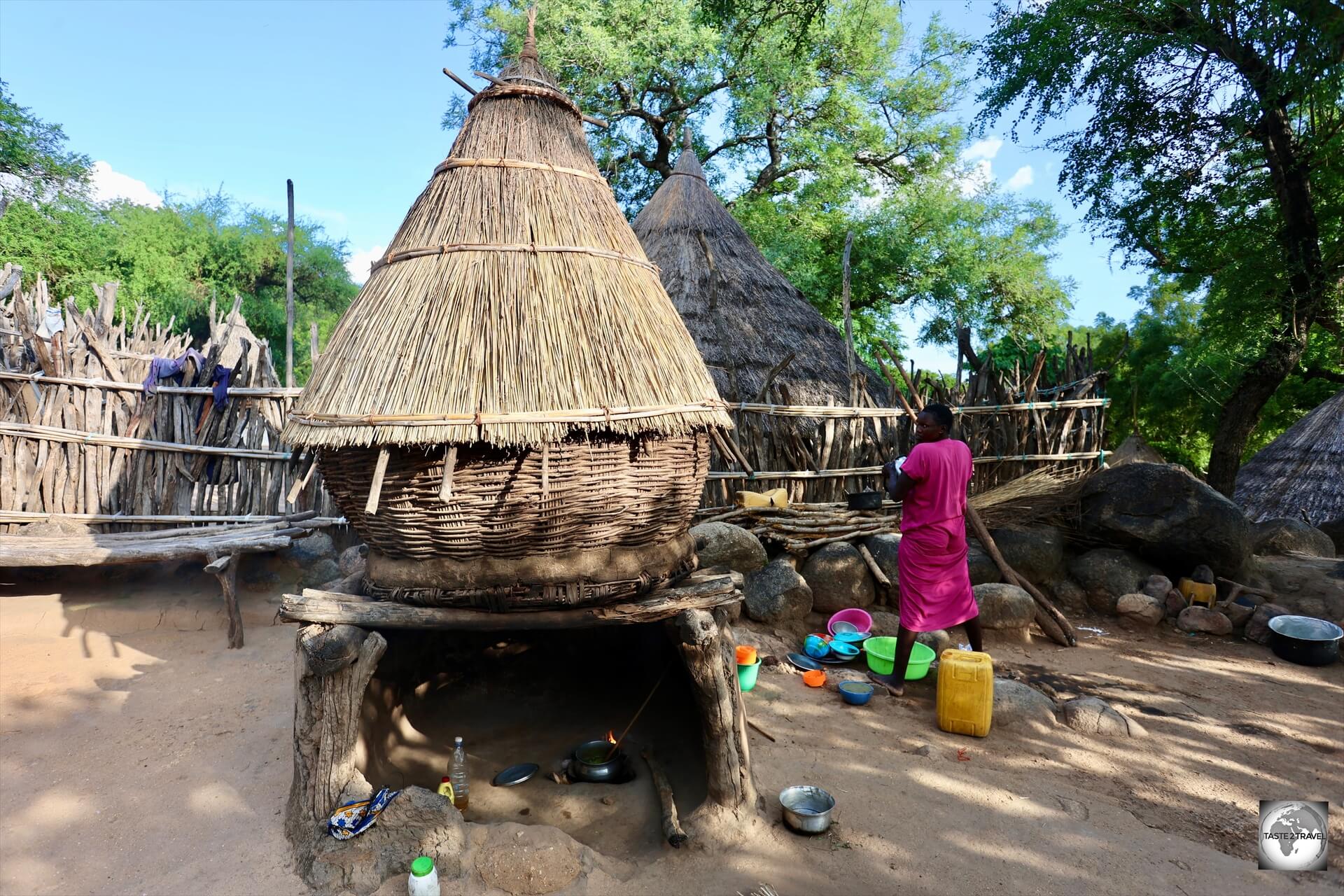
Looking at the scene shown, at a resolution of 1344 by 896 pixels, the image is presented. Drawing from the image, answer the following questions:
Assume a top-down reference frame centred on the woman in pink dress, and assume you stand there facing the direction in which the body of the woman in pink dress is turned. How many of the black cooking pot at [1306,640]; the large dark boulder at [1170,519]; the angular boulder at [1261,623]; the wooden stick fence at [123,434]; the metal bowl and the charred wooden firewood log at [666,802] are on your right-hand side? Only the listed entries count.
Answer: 3

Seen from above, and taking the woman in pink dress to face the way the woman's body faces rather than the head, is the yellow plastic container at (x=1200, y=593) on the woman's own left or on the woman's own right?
on the woman's own right

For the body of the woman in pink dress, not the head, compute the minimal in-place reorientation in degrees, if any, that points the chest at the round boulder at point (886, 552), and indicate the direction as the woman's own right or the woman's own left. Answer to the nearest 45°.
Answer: approximately 45° to the woman's own right

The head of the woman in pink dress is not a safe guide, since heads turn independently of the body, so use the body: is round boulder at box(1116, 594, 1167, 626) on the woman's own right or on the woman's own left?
on the woman's own right

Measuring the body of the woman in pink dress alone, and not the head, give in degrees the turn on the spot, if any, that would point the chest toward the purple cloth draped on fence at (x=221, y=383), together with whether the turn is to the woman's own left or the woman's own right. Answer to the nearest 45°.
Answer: approximately 45° to the woman's own left

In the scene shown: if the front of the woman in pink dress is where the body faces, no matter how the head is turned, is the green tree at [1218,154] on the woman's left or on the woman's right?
on the woman's right

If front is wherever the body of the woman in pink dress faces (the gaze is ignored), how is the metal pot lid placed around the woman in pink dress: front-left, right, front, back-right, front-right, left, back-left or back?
left

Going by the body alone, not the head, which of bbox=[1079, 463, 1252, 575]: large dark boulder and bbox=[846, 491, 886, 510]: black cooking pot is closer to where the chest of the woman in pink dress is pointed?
the black cooking pot

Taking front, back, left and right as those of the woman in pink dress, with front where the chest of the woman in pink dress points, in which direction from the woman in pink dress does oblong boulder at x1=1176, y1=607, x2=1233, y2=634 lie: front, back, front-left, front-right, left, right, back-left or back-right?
right

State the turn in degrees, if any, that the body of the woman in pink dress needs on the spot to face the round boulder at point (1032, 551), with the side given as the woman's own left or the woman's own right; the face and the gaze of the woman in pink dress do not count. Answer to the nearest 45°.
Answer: approximately 45° to the woman's own right

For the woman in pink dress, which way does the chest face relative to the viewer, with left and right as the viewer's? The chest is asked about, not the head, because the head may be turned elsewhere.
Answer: facing away from the viewer and to the left of the viewer

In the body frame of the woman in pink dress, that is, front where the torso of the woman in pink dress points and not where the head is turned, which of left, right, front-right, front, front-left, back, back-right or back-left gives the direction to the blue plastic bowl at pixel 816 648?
front
